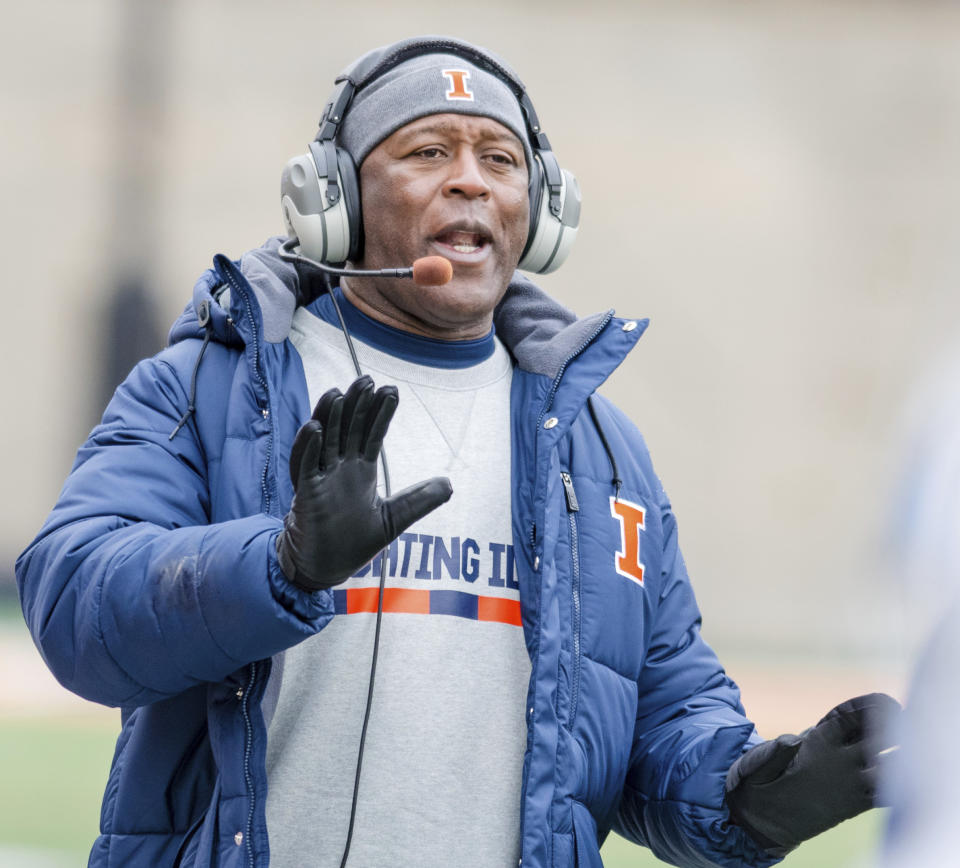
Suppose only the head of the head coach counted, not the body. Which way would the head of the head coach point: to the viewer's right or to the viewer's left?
to the viewer's right

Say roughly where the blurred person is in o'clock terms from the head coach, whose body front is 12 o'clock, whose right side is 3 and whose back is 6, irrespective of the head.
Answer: The blurred person is roughly at 11 o'clock from the head coach.

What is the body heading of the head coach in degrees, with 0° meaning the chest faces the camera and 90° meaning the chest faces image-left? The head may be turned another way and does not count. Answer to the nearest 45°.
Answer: approximately 0°
